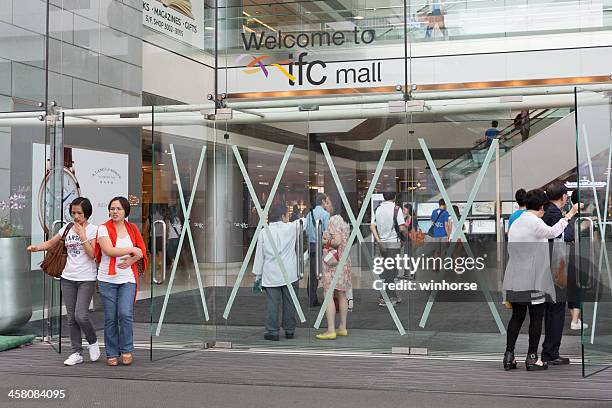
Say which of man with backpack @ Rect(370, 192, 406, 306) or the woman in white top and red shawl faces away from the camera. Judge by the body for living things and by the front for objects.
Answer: the man with backpack

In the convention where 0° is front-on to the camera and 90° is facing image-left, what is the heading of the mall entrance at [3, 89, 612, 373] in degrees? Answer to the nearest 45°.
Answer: approximately 0°

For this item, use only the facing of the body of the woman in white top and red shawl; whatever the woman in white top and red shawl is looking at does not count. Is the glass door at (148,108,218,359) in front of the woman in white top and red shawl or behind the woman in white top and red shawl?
behind

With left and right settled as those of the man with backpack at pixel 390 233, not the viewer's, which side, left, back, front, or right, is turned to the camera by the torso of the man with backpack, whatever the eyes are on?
back

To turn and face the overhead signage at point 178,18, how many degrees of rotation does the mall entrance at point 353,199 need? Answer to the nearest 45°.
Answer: approximately 135° to its right
